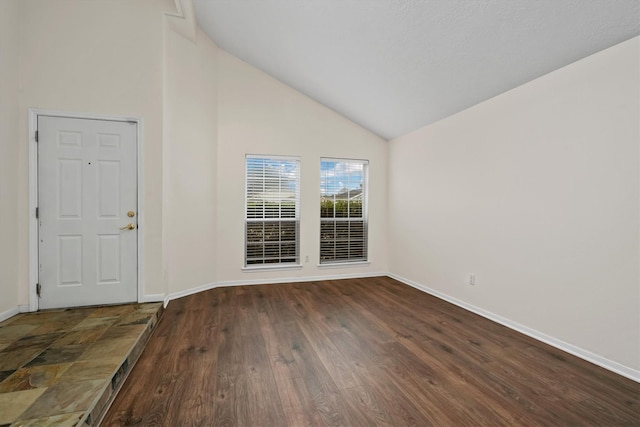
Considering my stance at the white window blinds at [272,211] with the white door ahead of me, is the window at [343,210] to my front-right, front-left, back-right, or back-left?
back-left

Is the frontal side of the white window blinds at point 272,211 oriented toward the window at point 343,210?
no

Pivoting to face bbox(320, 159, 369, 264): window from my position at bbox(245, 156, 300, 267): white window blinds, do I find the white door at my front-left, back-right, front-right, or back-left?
back-right

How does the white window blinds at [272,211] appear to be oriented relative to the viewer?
toward the camera

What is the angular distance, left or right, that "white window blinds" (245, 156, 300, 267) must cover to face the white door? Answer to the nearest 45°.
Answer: approximately 45° to its right
